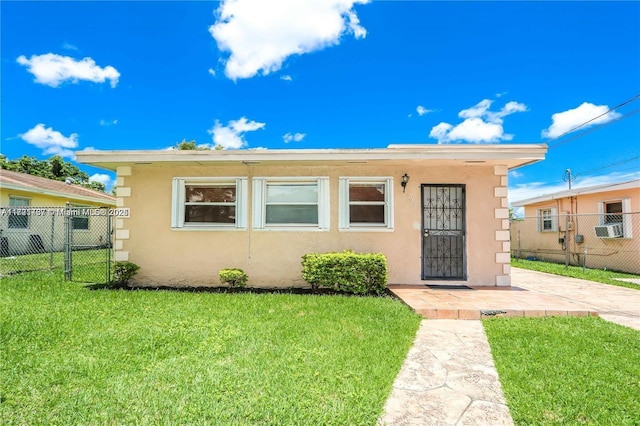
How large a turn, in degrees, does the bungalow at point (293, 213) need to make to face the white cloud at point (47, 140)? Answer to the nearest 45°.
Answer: approximately 135° to its right

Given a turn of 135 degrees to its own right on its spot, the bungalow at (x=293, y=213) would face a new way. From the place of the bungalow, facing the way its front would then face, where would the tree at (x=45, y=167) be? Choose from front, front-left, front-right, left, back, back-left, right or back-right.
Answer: front

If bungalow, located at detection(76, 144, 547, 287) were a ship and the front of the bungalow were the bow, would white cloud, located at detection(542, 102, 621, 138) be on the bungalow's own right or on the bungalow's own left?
on the bungalow's own left

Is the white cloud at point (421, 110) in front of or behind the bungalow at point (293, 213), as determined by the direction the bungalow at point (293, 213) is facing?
behind

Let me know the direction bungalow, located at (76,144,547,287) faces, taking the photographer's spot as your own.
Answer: facing the viewer

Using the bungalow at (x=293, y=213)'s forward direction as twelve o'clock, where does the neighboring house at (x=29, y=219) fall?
The neighboring house is roughly at 4 o'clock from the bungalow.

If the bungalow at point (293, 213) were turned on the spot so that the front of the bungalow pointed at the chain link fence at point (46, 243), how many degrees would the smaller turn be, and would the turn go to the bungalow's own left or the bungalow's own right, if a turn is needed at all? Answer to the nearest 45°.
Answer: approximately 135° to the bungalow's own right

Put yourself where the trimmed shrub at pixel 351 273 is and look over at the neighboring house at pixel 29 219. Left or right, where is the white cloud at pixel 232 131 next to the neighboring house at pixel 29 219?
right
